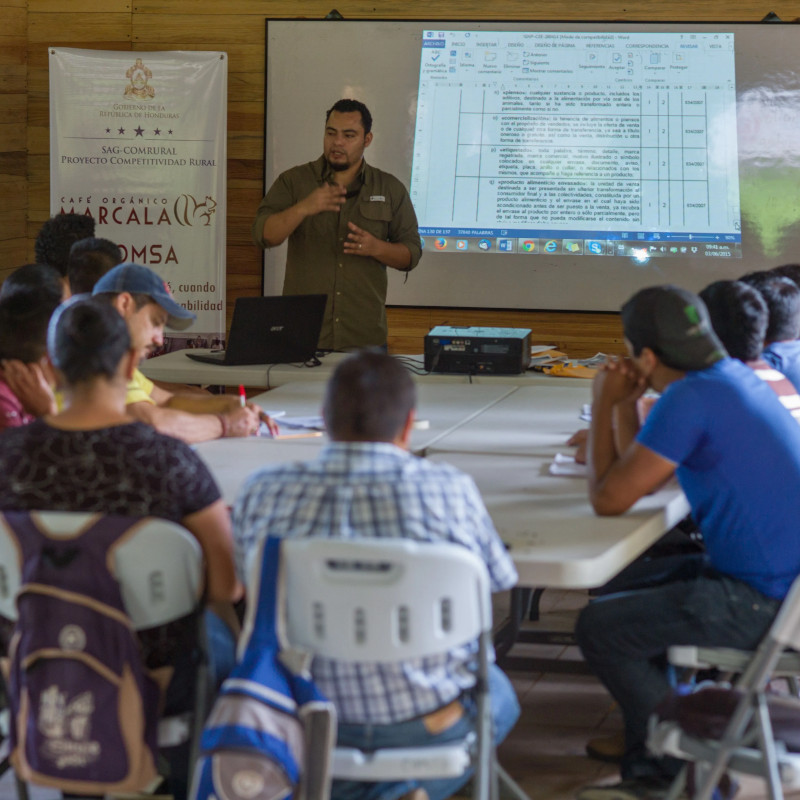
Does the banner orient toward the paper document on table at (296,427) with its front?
yes

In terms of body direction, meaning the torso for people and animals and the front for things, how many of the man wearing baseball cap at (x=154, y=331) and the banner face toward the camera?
1

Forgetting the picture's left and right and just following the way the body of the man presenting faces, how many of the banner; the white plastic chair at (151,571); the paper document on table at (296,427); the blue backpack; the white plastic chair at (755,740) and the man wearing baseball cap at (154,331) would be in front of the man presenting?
5

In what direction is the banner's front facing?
toward the camera

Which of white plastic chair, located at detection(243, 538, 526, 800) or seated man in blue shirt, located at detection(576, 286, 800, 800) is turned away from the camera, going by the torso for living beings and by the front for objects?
the white plastic chair

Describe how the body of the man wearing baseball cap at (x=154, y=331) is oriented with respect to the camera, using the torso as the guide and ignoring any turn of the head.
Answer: to the viewer's right

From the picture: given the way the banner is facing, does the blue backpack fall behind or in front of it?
in front

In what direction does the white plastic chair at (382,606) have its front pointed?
away from the camera

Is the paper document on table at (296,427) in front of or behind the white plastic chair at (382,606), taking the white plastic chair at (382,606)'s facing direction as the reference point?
in front

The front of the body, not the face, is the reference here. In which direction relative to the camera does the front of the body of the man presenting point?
toward the camera

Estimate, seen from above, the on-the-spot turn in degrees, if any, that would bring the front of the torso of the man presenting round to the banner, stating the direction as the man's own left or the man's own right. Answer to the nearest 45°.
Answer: approximately 135° to the man's own right

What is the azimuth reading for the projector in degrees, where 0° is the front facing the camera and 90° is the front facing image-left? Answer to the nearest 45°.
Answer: approximately 180°

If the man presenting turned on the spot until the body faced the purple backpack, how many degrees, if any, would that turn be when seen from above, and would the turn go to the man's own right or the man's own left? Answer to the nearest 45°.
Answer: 0° — they already face it

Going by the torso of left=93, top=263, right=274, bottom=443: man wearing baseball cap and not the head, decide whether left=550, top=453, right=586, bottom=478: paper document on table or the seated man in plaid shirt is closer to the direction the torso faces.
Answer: the paper document on table

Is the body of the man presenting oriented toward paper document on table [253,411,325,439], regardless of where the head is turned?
yes

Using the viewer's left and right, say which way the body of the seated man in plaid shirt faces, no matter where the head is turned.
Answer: facing away from the viewer

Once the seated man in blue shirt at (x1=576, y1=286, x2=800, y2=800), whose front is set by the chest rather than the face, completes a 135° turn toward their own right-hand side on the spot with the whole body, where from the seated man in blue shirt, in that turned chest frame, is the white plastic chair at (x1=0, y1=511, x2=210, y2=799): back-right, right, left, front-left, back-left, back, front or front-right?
back
